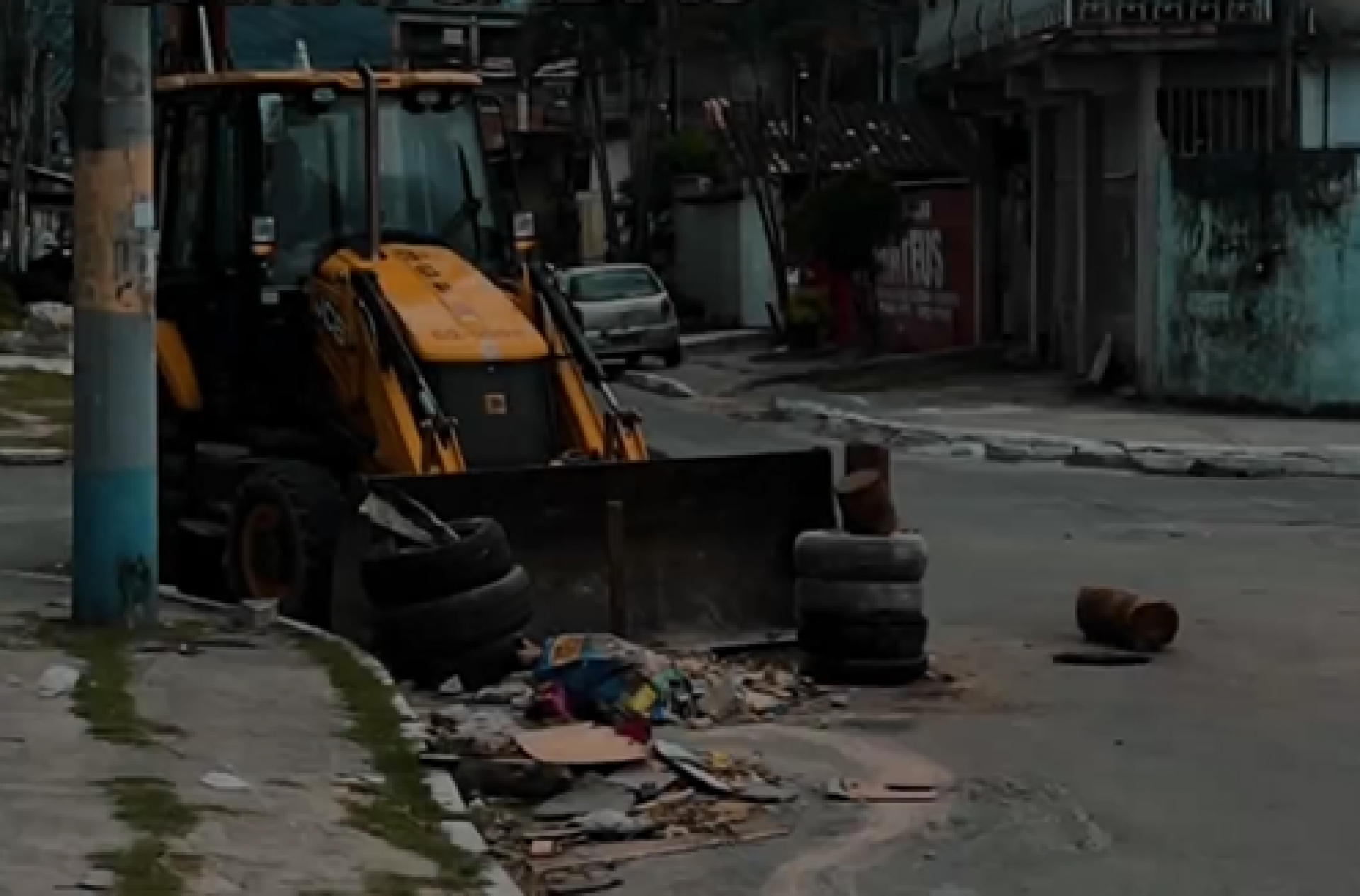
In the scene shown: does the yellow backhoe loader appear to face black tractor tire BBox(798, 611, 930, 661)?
yes

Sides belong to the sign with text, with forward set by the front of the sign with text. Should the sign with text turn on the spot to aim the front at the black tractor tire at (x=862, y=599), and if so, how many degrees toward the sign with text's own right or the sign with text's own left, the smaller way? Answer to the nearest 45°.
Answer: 0° — it already faces it

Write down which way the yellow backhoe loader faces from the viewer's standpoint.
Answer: facing the viewer and to the right of the viewer

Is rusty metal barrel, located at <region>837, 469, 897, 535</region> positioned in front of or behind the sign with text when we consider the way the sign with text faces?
in front

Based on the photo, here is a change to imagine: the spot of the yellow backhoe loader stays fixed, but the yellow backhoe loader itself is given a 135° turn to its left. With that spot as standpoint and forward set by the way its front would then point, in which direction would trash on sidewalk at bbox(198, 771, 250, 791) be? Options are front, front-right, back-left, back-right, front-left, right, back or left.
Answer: back

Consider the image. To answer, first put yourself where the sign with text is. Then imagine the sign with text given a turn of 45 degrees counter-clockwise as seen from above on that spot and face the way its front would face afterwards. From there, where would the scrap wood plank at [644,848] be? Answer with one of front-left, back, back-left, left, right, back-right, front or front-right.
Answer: front-right

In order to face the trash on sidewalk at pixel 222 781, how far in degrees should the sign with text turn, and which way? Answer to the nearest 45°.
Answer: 0° — it already faces it

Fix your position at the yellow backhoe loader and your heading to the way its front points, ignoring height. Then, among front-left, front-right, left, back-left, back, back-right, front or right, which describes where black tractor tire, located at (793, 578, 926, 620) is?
front

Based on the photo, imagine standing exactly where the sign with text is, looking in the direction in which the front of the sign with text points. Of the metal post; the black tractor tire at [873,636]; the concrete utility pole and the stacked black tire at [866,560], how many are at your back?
0

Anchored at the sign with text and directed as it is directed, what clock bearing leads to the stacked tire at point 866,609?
The stacked tire is roughly at 12 o'clock from the sign with text.

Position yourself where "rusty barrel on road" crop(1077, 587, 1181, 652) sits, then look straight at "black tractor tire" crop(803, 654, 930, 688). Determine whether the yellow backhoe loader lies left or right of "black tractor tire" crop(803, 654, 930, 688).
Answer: right

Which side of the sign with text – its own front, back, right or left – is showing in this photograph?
front

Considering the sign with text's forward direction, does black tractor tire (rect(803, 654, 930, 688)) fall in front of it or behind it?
in front

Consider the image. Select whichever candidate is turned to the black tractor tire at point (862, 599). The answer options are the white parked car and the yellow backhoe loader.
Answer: the yellow backhoe loader
